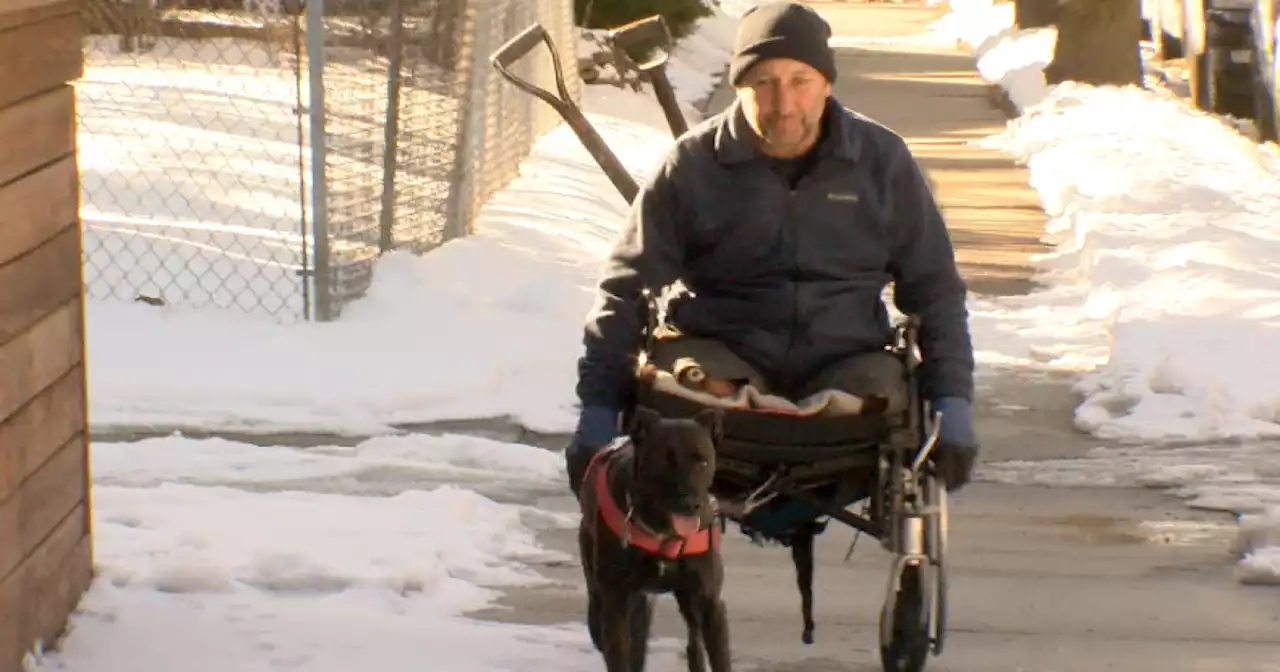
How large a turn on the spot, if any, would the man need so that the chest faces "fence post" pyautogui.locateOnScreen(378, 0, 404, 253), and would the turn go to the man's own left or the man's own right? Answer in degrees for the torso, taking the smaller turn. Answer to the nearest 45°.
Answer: approximately 180°

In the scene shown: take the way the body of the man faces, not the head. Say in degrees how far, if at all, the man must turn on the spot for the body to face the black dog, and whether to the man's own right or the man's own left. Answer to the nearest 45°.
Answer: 0° — they already face it

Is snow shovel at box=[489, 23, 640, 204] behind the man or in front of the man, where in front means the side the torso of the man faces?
behind

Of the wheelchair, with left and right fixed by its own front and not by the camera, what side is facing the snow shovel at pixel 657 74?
back

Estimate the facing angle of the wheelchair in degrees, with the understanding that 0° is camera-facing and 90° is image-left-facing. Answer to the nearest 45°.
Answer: approximately 0°

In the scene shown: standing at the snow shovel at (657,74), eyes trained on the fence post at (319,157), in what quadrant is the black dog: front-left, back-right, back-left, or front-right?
back-left

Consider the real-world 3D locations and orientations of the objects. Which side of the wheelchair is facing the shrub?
back

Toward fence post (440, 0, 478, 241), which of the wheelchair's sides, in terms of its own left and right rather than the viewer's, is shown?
back

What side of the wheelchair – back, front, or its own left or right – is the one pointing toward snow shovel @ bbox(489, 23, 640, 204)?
back

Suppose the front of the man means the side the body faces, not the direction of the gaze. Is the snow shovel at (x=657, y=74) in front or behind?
behind
